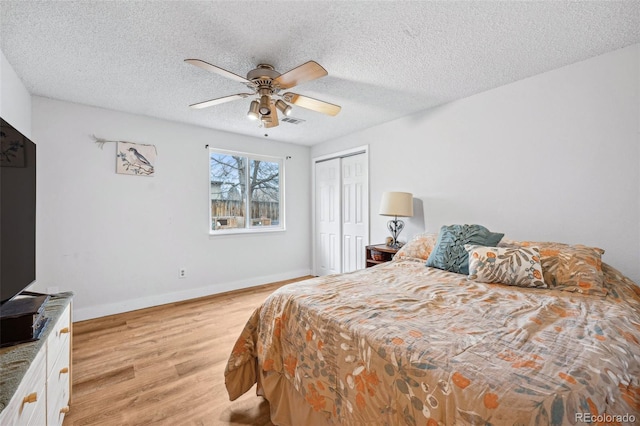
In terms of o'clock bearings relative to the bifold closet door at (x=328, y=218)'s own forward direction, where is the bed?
The bed is roughly at 10 o'clock from the bifold closet door.

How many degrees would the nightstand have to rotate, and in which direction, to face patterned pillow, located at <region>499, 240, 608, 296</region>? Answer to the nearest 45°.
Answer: approximately 90° to its left

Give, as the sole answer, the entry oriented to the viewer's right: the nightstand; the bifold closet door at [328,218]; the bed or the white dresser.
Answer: the white dresser

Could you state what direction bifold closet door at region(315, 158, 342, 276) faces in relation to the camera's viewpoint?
facing the viewer and to the left of the viewer

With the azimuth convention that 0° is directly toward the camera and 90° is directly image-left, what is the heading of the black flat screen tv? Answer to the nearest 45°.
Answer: approximately 270°

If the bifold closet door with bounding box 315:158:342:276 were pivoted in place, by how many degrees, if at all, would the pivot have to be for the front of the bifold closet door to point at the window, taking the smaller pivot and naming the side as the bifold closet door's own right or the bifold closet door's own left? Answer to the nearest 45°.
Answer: approximately 45° to the bifold closet door's own right

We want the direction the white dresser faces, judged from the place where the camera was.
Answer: facing to the right of the viewer

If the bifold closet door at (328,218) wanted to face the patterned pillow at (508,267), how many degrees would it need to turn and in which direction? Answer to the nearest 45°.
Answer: approximately 90° to its left

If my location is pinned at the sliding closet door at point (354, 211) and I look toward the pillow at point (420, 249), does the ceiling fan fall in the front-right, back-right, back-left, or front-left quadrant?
front-right

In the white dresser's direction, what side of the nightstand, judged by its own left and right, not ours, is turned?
front

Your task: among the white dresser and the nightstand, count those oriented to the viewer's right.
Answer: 1

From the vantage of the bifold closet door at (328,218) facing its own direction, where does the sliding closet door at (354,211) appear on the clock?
the sliding closet door at (354,211) is roughly at 9 o'clock from the bifold closet door at (328,218).

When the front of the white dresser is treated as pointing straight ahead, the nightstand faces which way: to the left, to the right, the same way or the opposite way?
the opposite way

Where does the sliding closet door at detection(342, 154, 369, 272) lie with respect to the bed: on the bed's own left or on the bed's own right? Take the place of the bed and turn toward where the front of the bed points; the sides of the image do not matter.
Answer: on the bed's own right
